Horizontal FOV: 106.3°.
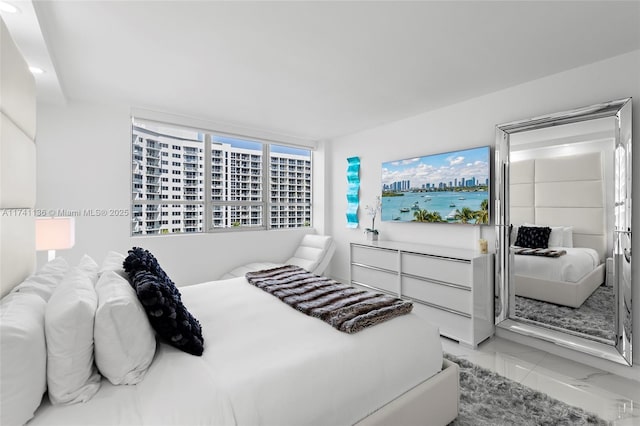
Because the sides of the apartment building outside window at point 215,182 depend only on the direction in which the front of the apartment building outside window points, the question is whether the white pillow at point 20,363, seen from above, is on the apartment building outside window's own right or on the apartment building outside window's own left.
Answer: on the apartment building outside window's own right

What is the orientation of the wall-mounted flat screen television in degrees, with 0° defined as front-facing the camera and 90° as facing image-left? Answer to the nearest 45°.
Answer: approximately 45°

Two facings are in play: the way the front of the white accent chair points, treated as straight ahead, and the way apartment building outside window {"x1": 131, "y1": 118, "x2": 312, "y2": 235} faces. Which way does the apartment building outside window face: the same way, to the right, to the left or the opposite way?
to the left

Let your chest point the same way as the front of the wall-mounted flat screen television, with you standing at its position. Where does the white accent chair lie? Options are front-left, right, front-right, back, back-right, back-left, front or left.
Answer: front-right

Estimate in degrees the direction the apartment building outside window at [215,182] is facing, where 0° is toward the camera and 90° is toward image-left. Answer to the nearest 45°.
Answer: approximately 315°

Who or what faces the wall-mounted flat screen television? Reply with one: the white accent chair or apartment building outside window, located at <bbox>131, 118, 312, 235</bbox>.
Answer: the apartment building outside window
